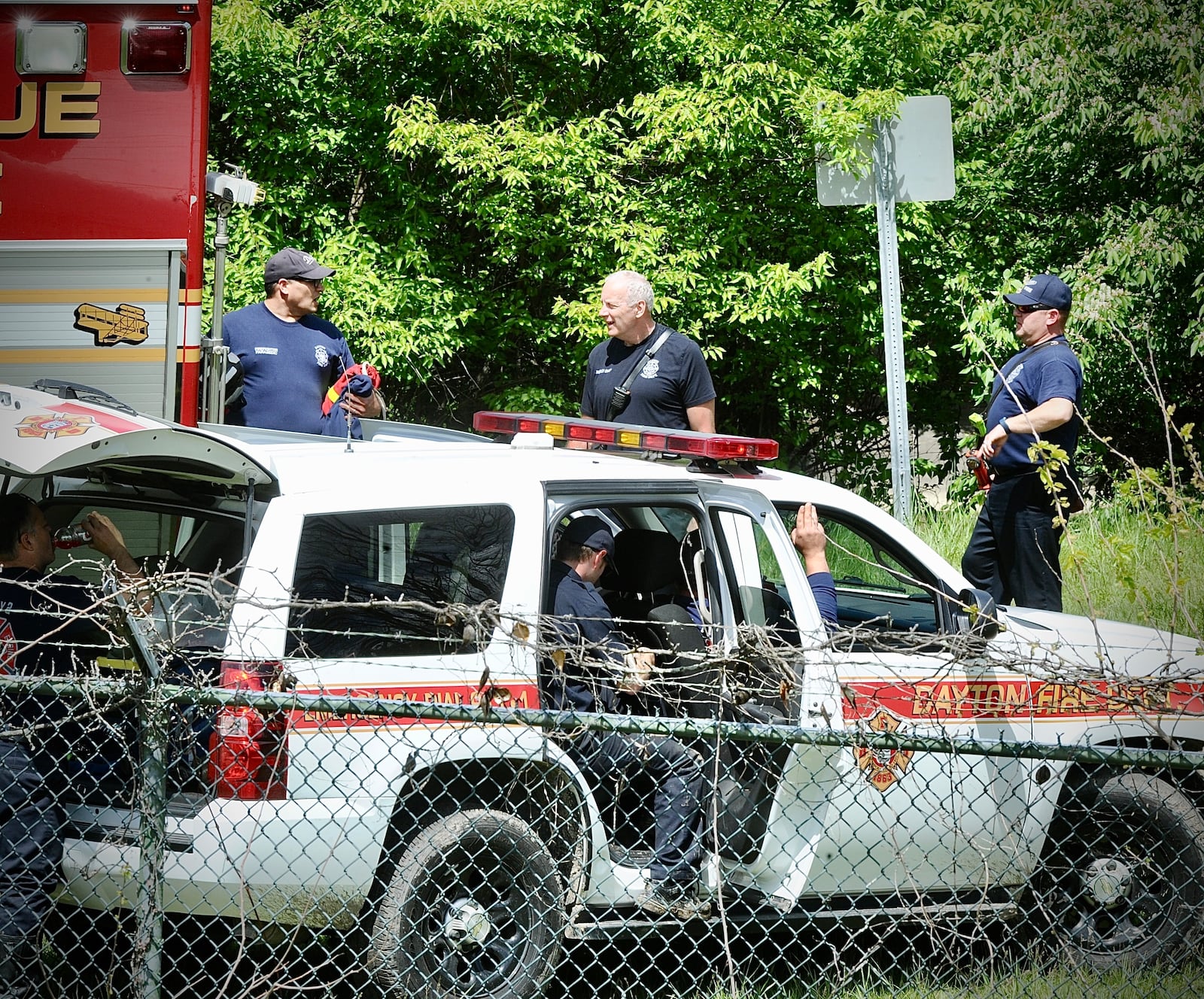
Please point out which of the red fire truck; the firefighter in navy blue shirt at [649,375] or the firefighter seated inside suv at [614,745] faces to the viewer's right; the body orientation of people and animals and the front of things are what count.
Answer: the firefighter seated inside suv

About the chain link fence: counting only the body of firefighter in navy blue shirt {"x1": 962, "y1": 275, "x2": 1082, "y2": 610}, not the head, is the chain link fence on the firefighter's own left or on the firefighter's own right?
on the firefighter's own left

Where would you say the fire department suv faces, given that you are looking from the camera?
facing away from the viewer and to the right of the viewer

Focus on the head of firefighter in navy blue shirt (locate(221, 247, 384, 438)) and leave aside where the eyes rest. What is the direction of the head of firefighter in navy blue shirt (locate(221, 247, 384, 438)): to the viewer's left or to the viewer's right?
to the viewer's right

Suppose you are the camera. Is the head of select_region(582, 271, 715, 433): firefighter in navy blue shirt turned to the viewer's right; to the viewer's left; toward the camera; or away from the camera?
to the viewer's left

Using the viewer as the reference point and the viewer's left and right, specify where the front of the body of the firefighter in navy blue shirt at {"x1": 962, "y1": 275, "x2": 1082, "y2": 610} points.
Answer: facing to the left of the viewer

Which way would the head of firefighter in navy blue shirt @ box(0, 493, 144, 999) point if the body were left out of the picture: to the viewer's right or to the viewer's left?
to the viewer's right

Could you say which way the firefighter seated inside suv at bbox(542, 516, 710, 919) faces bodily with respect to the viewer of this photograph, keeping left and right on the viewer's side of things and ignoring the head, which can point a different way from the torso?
facing to the right of the viewer
